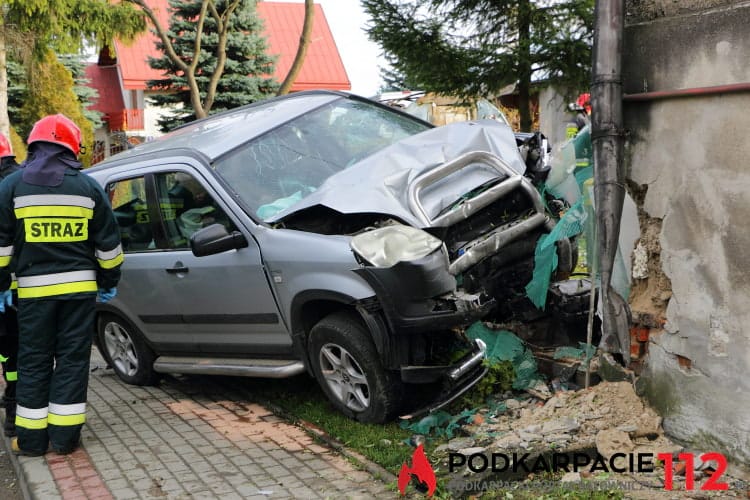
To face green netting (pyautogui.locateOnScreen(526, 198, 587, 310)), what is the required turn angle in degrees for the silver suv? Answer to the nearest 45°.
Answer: approximately 45° to its left

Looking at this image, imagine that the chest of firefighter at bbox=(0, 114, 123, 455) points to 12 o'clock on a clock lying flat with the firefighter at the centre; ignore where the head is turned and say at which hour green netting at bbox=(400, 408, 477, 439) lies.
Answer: The green netting is roughly at 4 o'clock from the firefighter.

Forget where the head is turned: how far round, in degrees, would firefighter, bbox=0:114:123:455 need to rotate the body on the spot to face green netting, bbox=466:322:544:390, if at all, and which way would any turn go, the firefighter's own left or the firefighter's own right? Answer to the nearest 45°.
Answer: approximately 90° to the firefighter's own right

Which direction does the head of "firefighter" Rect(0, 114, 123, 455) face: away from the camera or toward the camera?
away from the camera

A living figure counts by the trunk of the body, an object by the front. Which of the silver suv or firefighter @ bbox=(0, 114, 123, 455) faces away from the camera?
the firefighter

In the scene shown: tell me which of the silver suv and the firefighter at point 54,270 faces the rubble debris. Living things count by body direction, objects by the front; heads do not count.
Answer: the silver suv

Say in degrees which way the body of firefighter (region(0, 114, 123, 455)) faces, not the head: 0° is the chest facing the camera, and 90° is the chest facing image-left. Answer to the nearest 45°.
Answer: approximately 180°

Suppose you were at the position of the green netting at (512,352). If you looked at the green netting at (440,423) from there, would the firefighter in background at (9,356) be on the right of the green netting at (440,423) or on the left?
right

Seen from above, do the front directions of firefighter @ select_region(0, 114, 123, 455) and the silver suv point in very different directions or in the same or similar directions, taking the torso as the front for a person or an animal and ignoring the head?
very different directions

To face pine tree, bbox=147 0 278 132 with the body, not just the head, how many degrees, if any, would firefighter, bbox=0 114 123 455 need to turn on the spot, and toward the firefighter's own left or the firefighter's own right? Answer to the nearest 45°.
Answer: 0° — they already face it
